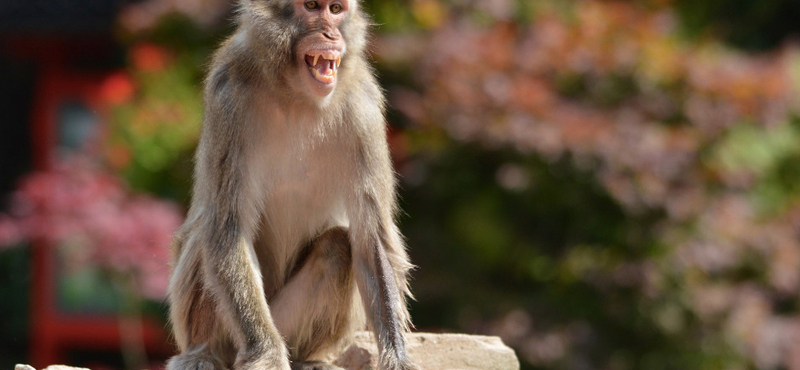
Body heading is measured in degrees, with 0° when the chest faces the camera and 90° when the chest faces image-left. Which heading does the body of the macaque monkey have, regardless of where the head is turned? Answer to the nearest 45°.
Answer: approximately 315°

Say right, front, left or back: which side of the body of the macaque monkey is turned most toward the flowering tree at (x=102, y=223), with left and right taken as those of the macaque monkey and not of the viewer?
back

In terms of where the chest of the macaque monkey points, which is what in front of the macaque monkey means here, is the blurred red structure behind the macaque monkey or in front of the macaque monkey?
behind
